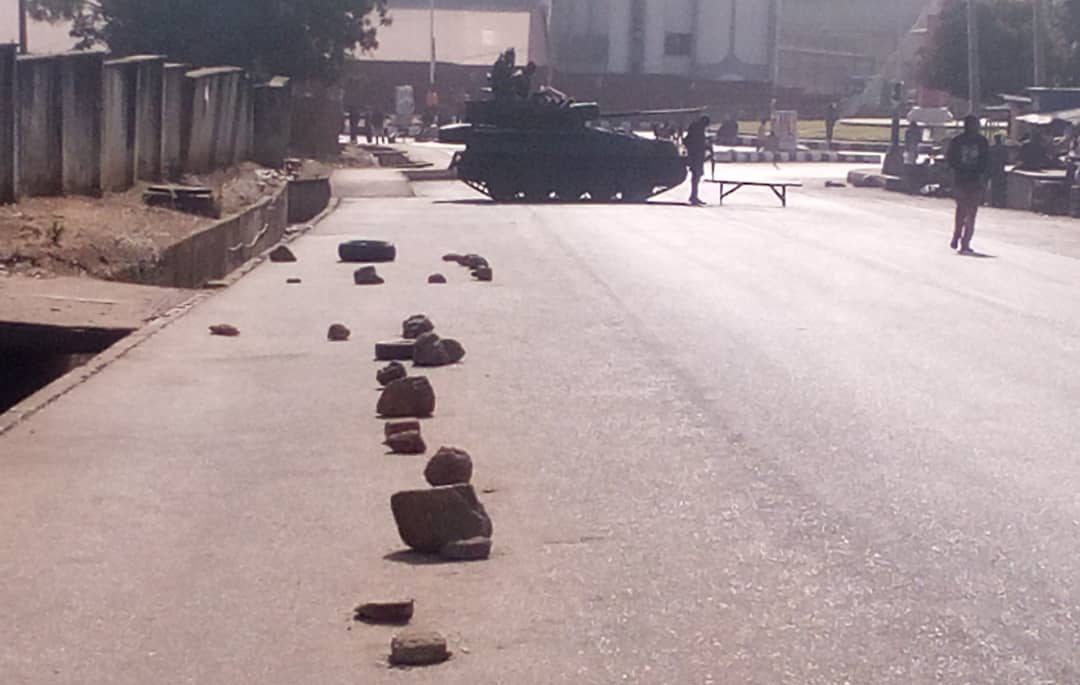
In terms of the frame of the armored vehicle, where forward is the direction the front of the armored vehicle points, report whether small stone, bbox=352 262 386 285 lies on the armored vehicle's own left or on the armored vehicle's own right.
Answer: on the armored vehicle's own right

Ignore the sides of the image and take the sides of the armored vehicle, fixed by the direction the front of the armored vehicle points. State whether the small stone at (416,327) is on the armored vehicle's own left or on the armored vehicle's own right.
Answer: on the armored vehicle's own right

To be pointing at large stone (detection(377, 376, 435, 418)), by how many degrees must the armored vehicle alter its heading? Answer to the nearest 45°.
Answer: approximately 90° to its right

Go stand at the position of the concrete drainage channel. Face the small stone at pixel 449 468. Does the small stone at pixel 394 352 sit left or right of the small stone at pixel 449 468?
left

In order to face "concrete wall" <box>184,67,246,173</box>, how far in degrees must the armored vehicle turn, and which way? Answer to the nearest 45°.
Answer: approximately 135° to its right

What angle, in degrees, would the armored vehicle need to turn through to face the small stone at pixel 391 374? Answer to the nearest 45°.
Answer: approximately 90° to its right

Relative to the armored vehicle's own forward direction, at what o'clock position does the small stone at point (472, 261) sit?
The small stone is roughly at 3 o'clock from the armored vehicle.

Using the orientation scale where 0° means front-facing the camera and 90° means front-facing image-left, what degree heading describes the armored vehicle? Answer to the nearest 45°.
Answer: approximately 270°
